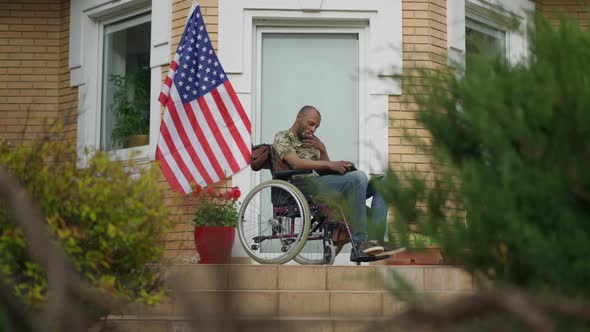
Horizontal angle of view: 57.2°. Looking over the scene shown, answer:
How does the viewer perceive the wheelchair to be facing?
facing the viewer and to the right of the viewer

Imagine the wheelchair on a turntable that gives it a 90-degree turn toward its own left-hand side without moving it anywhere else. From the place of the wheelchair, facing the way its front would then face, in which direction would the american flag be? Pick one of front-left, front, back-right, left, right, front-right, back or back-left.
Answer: left

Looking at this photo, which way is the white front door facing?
toward the camera

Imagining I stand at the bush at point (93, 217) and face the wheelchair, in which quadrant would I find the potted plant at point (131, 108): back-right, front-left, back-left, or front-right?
front-left

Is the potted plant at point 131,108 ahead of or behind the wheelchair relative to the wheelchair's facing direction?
behind

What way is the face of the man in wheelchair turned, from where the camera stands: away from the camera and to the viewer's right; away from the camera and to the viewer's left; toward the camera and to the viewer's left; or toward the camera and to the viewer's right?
toward the camera and to the viewer's right

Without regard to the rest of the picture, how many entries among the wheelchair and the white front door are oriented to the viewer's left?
0

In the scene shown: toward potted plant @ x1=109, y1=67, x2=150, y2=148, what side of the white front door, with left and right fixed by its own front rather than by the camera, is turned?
right

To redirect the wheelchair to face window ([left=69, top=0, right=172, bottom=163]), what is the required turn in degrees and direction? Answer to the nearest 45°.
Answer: approximately 180°
